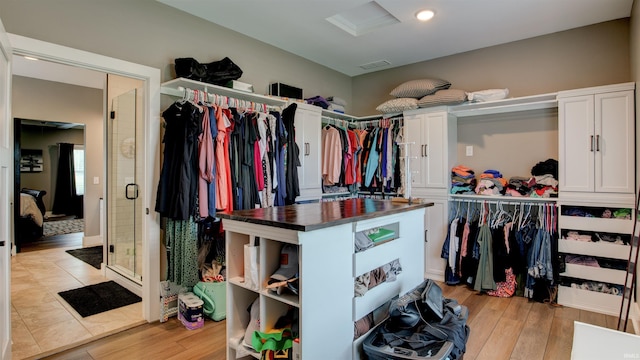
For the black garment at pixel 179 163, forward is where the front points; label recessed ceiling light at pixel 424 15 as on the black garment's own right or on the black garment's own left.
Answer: on the black garment's own left

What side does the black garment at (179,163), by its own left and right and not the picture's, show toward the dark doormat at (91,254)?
right

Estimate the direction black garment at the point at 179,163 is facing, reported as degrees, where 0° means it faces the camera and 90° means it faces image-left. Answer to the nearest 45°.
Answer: approximately 45°

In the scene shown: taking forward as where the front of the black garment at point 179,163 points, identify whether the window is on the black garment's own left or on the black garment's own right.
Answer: on the black garment's own right

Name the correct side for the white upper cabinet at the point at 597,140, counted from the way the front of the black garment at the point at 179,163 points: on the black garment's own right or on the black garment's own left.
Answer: on the black garment's own left

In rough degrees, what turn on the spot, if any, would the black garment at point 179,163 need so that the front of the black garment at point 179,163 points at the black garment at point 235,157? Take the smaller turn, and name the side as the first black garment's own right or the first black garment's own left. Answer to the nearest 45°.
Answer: approximately 135° to the first black garment's own left

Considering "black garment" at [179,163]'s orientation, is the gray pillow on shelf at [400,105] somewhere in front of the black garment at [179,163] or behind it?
behind

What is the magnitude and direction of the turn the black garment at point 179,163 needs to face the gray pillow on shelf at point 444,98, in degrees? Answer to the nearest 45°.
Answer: approximately 135° to its left

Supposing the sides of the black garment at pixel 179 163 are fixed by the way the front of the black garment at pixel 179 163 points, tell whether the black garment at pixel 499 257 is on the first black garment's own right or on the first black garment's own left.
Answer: on the first black garment's own left

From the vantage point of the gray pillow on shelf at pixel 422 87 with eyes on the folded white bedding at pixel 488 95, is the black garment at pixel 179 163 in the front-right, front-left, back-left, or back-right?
back-right

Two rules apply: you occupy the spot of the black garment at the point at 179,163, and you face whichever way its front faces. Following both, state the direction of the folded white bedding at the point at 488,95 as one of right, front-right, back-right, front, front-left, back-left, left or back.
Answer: back-left
